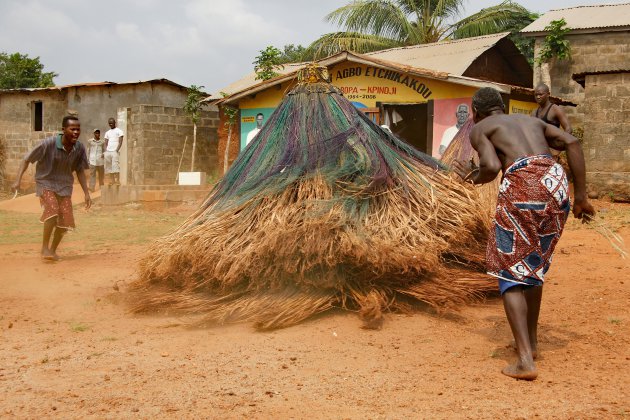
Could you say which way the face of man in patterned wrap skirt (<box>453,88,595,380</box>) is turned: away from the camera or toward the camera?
away from the camera

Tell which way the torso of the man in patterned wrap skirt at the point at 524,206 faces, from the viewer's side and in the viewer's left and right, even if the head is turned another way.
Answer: facing away from the viewer and to the left of the viewer

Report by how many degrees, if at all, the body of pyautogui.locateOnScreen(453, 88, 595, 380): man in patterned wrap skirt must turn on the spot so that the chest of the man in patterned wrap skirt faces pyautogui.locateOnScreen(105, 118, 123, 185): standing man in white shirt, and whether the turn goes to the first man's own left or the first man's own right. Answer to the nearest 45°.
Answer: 0° — they already face them

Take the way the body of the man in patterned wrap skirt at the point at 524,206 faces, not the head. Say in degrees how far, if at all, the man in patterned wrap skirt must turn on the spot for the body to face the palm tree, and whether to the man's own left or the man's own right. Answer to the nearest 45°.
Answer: approximately 45° to the man's own right

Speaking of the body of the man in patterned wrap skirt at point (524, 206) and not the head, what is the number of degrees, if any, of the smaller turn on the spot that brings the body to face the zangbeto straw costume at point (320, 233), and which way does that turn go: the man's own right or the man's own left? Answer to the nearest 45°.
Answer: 0° — they already face it
